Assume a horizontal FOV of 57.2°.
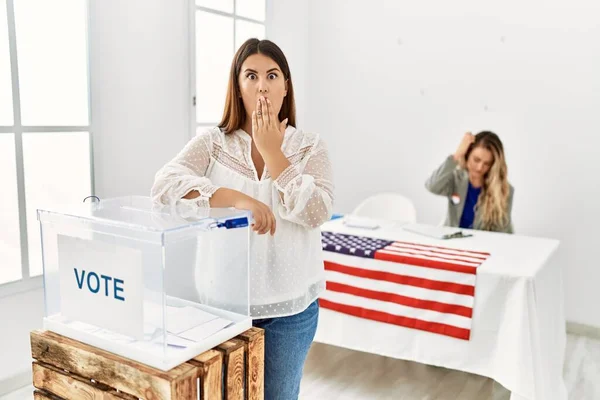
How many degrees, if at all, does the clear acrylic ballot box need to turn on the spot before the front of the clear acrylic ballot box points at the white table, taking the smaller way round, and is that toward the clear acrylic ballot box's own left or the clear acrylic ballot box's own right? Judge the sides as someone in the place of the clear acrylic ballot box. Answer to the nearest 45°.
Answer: approximately 180°

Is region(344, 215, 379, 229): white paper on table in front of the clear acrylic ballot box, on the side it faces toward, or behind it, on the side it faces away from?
behind

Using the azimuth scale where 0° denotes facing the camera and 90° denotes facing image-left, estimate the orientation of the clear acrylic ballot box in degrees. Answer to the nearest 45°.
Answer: approximately 45°

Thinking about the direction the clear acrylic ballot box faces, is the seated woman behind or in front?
behind

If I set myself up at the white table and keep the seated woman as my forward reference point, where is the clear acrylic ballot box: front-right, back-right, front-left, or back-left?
back-left
